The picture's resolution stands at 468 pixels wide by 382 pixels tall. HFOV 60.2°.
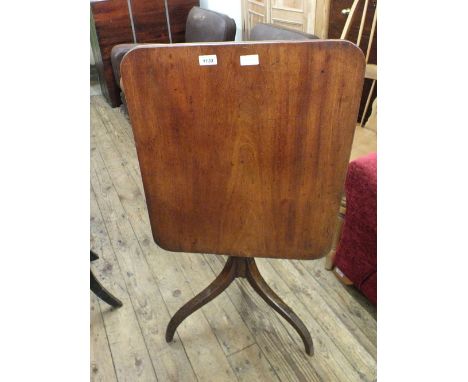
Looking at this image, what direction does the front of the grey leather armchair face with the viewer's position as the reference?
facing the viewer and to the left of the viewer

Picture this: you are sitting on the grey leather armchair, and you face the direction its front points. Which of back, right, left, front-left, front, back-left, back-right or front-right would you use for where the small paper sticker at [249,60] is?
front-left

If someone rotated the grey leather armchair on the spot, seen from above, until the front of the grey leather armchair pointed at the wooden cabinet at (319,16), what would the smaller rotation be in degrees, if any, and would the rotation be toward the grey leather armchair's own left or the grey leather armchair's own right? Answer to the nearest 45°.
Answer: approximately 90° to the grey leather armchair's own left

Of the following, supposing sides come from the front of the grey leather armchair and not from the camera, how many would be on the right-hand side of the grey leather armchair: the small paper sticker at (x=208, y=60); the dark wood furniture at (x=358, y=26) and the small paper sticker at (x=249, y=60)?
0

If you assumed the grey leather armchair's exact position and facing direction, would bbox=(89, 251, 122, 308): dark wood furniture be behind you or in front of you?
in front

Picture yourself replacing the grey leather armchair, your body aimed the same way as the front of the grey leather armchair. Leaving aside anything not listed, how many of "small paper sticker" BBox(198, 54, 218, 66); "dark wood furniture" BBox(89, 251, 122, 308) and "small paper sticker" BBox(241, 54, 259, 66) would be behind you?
0

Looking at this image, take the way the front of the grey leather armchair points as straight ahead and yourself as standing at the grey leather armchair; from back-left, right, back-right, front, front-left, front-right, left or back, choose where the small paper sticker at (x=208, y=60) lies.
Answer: front-left

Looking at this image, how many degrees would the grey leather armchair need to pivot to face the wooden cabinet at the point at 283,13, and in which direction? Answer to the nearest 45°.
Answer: approximately 90° to its left

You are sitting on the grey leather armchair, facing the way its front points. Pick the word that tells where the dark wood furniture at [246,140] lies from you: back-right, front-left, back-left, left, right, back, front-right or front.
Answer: front-left

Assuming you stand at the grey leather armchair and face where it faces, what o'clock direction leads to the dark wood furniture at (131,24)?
The dark wood furniture is roughly at 3 o'clock from the grey leather armchair.

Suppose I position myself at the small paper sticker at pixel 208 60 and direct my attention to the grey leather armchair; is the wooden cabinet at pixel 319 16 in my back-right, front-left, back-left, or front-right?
front-right

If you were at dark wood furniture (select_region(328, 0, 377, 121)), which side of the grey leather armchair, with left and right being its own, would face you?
left
